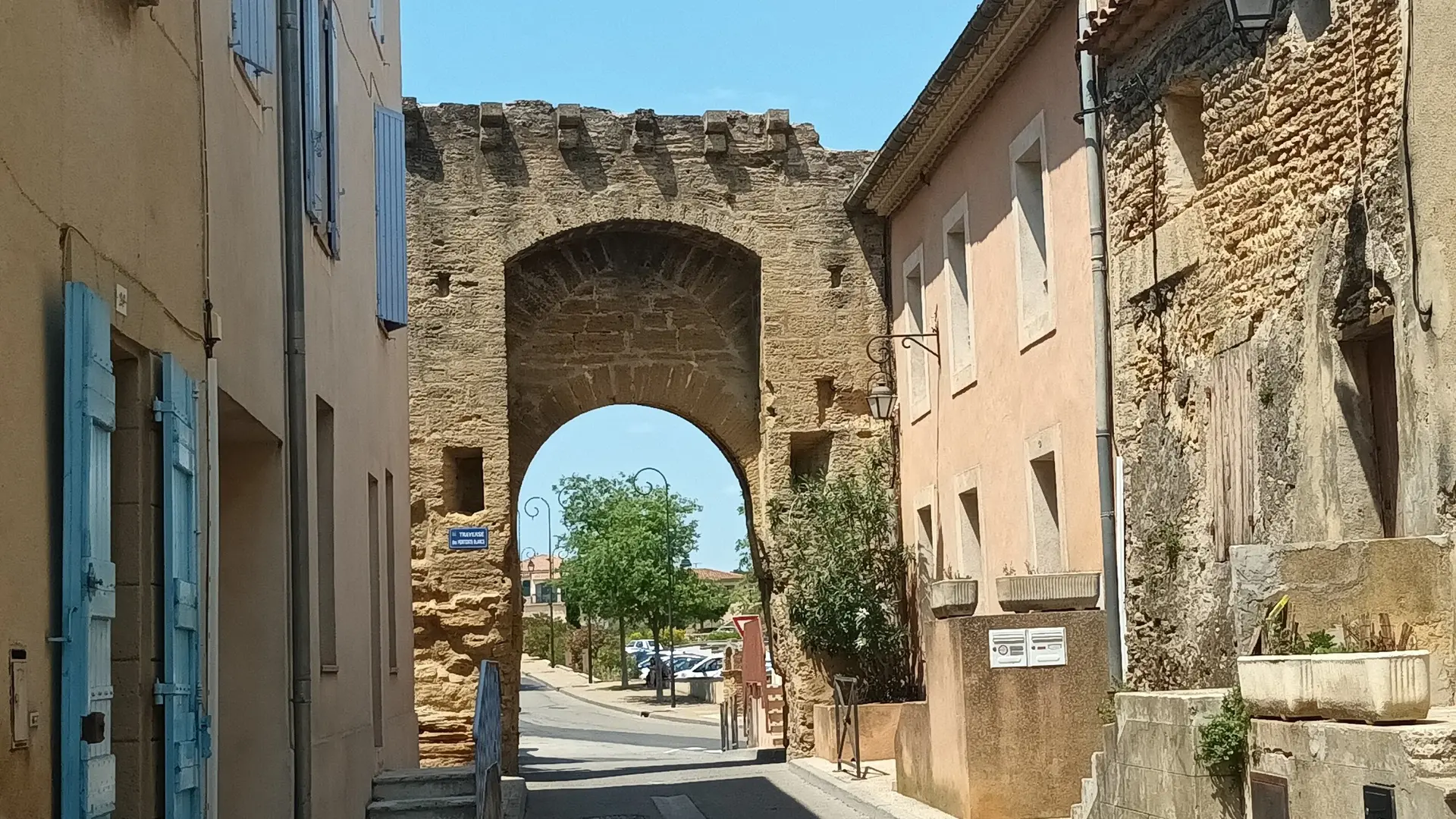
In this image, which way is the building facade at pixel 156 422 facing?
to the viewer's right

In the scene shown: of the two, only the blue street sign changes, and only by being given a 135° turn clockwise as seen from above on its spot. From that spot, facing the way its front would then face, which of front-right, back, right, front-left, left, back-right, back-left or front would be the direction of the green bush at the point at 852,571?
back-right

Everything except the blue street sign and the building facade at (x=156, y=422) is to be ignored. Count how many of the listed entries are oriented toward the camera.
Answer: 1

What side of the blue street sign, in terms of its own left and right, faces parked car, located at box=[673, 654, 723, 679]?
back

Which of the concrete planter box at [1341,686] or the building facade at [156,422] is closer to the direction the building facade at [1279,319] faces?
the building facade

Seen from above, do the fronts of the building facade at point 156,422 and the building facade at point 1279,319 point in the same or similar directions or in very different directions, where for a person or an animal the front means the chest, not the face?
very different directions

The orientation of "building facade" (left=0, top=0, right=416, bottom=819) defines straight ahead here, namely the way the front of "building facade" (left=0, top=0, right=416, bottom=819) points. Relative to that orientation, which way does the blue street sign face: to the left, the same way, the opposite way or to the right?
to the right
